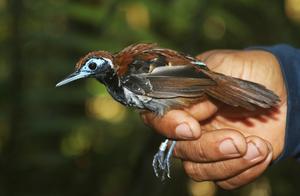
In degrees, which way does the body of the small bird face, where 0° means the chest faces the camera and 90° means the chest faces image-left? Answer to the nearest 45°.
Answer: approximately 90°
